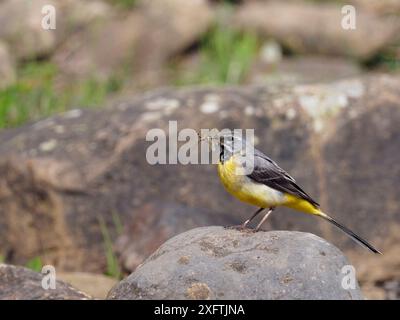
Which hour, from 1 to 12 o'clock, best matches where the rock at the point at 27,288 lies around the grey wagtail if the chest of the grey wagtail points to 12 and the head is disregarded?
The rock is roughly at 11 o'clock from the grey wagtail.

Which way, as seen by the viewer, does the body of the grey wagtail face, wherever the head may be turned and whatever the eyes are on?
to the viewer's left

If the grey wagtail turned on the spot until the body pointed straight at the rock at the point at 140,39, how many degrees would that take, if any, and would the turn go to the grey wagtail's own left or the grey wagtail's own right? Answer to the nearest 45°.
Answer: approximately 90° to the grey wagtail's own right

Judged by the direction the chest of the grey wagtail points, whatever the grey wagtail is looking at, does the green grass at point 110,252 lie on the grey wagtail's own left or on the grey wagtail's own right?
on the grey wagtail's own right

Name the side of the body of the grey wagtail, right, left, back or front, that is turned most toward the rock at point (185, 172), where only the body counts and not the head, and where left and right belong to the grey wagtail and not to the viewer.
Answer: right

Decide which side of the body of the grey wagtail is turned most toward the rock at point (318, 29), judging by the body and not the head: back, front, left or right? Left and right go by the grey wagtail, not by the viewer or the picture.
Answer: right

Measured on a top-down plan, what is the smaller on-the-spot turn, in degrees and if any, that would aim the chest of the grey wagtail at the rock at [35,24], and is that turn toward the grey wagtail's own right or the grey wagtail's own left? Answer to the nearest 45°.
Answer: approximately 45° to the grey wagtail's own right

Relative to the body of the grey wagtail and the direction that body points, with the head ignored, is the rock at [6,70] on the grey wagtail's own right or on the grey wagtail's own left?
on the grey wagtail's own right

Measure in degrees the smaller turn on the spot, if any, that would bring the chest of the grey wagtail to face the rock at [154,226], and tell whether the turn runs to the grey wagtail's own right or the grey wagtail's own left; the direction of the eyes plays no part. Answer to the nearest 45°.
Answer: approximately 45° to the grey wagtail's own right
